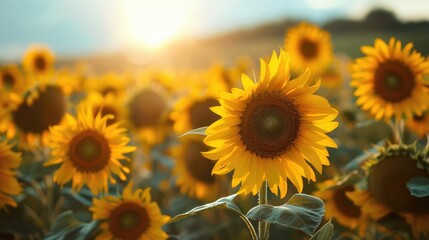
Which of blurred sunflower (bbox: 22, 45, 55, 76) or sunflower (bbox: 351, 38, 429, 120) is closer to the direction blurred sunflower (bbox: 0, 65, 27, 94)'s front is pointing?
the sunflower

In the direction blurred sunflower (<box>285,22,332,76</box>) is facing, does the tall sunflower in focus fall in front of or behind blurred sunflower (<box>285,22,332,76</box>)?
in front

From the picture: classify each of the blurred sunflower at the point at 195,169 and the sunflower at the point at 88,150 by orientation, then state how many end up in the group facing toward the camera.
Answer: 2

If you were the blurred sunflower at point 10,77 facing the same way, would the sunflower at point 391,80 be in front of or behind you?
in front

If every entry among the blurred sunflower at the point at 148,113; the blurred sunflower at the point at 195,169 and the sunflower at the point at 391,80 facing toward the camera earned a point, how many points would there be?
3

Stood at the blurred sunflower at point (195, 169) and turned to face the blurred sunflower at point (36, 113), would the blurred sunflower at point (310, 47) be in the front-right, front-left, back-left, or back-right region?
back-right

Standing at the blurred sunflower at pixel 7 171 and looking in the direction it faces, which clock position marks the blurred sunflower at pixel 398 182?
the blurred sunflower at pixel 398 182 is roughly at 10 o'clock from the blurred sunflower at pixel 7 171.

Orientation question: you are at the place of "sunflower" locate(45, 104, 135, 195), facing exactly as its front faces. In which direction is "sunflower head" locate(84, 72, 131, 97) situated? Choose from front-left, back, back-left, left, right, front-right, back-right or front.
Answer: back
